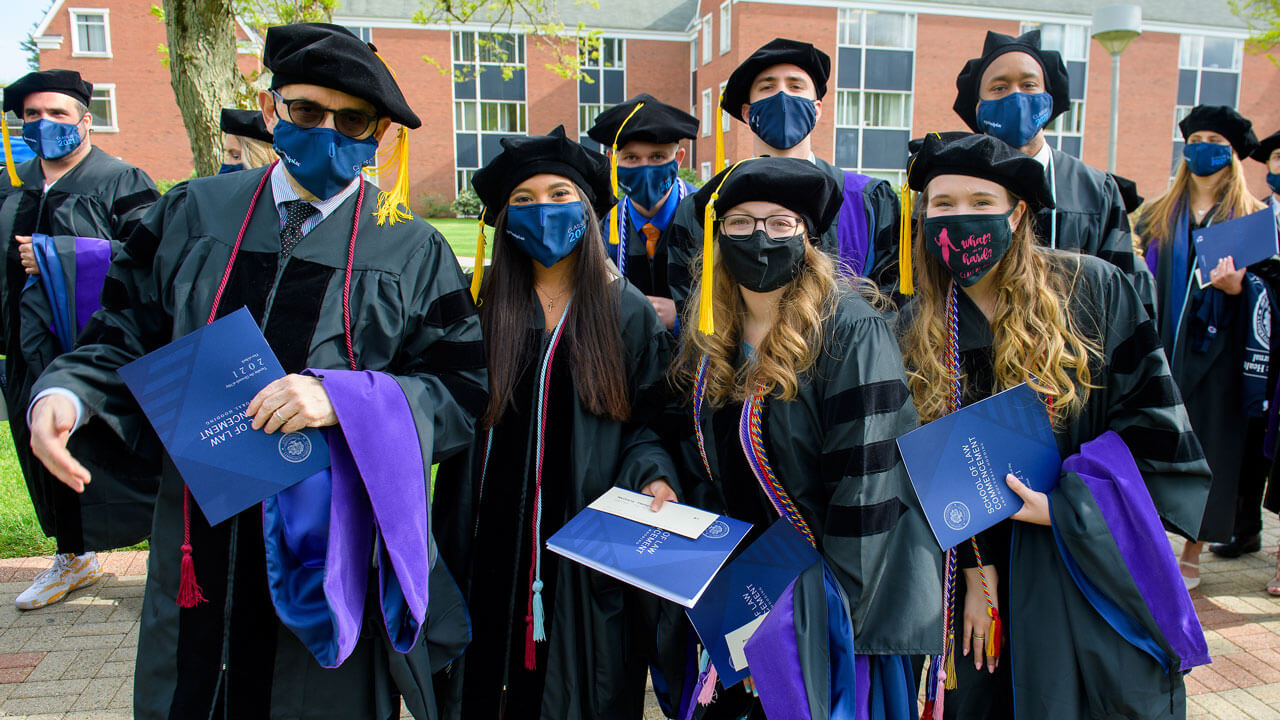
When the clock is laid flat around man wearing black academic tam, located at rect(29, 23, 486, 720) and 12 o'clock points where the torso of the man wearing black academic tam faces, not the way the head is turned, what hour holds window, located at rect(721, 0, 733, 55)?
The window is roughly at 7 o'clock from the man wearing black academic tam.

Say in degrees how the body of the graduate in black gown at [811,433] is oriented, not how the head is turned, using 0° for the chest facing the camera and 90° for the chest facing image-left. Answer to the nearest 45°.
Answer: approximately 45°

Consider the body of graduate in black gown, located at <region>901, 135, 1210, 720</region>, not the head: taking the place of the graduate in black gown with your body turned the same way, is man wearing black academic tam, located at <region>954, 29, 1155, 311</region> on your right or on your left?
on your right

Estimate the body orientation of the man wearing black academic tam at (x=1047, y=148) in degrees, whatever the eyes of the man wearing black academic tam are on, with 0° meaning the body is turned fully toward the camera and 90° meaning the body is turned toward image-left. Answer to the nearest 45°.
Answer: approximately 0°

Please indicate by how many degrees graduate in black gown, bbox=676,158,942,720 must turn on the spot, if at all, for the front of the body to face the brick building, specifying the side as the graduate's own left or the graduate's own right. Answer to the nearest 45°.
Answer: approximately 135° to the graduate's own right
